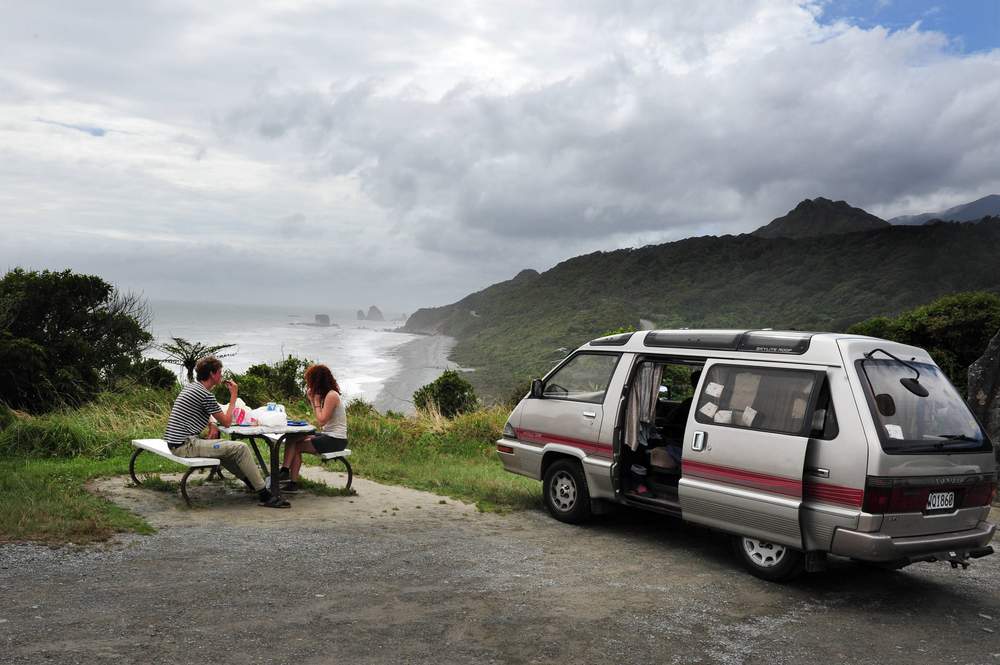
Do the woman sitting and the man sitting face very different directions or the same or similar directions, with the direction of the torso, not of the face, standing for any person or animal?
very different directions

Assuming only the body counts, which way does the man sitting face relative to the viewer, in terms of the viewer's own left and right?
facing to the right of the viewer

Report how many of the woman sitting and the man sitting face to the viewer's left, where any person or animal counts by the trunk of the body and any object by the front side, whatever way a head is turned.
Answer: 1

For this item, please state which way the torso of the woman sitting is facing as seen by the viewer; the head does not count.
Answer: to the viewer's left

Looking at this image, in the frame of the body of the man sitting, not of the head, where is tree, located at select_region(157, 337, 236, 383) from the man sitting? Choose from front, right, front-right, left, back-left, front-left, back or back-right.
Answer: left

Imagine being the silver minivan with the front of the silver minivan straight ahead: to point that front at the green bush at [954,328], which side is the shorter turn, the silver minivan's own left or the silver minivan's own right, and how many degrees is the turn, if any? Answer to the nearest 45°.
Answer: approximately 45° to the silver minivan's own right

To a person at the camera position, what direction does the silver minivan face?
facing away from the viewer and to the left of the viewer

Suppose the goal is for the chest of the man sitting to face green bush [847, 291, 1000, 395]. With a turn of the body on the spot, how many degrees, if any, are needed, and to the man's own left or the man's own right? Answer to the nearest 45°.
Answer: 0° — they already face it

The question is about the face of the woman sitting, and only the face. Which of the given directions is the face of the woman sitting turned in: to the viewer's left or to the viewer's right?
to the viewer's left

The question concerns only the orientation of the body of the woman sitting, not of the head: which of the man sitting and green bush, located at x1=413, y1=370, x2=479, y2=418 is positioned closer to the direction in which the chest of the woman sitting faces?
the man sitting

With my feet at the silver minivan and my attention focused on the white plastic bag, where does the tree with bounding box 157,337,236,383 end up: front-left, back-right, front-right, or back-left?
front-right

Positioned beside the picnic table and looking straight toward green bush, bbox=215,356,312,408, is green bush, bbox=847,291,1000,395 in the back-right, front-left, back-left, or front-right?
front-right

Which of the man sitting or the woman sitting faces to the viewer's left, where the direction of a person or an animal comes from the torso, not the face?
the woman sitting

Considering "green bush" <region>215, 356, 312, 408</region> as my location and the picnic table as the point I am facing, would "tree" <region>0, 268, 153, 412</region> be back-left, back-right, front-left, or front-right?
back-right

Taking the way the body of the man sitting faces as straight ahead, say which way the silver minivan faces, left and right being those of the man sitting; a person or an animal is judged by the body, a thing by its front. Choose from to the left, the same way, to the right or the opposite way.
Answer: to the left

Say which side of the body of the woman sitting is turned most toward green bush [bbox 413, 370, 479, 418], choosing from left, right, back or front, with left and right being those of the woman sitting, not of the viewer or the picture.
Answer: right
